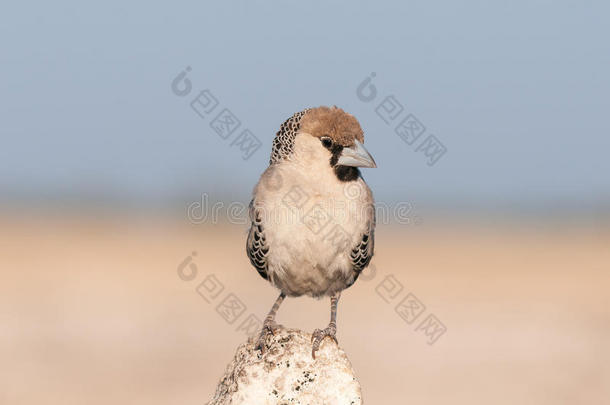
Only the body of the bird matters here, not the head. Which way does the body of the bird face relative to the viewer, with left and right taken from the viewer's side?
facing the viewer
